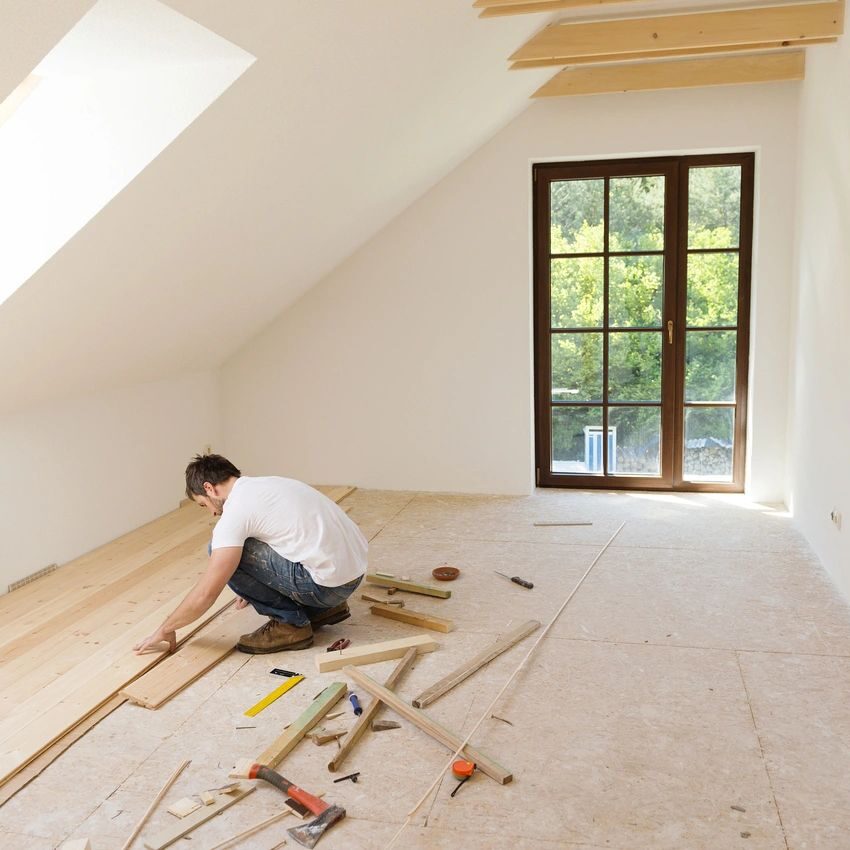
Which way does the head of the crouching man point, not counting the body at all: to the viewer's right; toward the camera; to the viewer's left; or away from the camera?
to the viewer's left

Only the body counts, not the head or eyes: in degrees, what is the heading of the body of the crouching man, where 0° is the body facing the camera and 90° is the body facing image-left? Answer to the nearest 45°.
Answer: approximately 90°

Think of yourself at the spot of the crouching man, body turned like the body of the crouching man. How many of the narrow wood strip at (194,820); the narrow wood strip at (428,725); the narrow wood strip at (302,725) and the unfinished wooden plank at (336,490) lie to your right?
1

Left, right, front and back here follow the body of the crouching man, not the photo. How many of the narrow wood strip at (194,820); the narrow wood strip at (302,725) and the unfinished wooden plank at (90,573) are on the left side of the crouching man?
2

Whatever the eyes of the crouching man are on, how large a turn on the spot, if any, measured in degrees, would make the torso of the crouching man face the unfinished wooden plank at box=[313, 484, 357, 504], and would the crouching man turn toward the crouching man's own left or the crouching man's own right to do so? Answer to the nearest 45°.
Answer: approximately 90° to the crouching man's own right

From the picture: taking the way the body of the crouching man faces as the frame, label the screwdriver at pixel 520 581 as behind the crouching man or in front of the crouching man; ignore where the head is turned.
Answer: behind

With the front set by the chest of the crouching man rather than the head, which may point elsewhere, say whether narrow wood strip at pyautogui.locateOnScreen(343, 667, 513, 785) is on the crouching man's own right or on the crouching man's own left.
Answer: on the crouching man's own left

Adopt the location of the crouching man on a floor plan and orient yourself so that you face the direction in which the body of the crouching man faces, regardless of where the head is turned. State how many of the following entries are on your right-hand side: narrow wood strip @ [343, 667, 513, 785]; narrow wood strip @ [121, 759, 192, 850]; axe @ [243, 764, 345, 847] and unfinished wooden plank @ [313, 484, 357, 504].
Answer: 1

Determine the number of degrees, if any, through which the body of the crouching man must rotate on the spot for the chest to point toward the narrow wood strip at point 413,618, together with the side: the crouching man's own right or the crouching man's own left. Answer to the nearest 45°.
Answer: approximately 180°

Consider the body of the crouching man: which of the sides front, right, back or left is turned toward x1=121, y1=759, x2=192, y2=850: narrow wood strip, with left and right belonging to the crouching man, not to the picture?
left

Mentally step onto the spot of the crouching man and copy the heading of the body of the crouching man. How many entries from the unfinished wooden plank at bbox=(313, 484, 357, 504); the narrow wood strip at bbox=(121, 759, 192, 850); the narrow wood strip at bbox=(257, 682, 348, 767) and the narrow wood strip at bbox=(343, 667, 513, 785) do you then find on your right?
1

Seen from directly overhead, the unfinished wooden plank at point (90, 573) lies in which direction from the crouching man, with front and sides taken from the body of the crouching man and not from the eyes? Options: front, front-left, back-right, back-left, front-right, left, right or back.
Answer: front-right

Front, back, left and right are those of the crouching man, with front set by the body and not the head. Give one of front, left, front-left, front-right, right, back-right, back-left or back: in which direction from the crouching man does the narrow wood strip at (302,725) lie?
left

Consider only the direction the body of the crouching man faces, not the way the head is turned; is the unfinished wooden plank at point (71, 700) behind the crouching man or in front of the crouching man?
in front

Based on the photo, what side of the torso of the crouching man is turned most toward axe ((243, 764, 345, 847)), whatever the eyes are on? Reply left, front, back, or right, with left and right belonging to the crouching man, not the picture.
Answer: left

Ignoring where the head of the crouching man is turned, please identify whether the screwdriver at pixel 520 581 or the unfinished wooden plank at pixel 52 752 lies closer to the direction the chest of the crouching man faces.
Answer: the unfinished wooden plank
